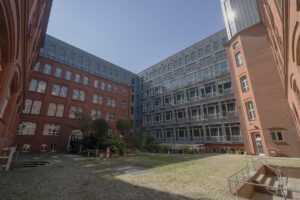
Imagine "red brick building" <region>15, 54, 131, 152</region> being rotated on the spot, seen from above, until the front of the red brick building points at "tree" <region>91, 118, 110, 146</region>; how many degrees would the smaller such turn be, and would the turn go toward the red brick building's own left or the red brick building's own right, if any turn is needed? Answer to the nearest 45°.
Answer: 0° — it already faces it

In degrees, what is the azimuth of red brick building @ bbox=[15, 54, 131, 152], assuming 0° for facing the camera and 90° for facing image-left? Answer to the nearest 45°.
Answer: approximately 315°

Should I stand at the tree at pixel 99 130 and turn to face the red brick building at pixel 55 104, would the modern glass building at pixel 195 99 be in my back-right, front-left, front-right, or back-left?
back-right

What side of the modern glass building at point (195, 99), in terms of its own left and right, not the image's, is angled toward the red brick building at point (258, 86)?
left

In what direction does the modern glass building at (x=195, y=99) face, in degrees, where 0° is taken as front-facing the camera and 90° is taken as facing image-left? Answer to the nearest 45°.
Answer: approximately 45°

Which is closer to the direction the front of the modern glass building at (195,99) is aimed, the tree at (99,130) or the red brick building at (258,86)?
the tree

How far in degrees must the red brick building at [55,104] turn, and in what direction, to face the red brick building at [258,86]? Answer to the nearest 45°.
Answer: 0° — it already faces it
